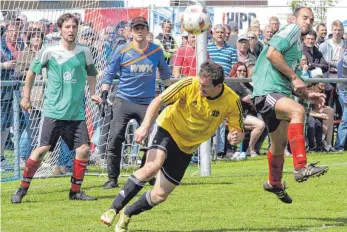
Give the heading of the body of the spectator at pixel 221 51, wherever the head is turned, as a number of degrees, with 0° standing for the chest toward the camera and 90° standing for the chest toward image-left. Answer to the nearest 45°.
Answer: approximately 0°

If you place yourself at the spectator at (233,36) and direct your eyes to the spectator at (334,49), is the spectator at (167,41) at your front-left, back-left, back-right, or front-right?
back-right

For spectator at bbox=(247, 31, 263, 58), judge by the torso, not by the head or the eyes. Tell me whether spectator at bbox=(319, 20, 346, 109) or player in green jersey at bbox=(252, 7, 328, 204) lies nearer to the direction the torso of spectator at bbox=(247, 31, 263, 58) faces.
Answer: the player in green jersey

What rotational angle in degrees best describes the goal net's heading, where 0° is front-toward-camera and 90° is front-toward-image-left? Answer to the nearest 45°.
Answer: approximately 0°

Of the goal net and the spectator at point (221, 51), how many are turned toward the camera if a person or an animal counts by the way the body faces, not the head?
2

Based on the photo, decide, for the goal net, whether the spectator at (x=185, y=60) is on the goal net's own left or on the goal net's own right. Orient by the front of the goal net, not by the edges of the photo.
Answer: on the goal net's own left
